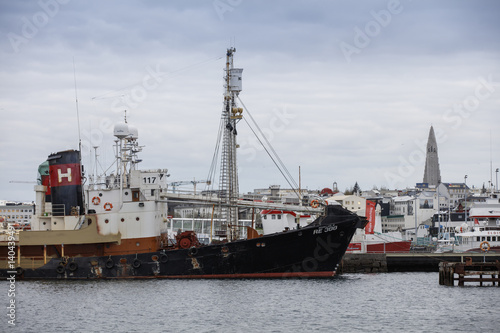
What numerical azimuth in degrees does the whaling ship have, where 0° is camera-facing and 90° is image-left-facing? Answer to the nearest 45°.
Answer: approximately 270°

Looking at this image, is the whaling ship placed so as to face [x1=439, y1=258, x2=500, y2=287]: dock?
yes
